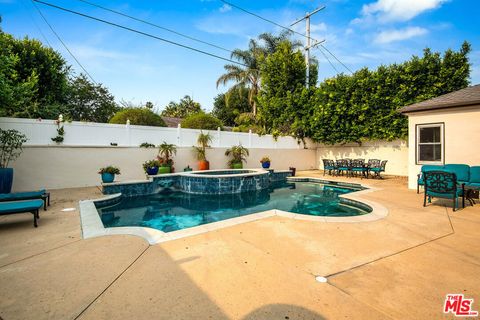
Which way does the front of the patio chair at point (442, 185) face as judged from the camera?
facing away from the viewer and to the right of the viewer

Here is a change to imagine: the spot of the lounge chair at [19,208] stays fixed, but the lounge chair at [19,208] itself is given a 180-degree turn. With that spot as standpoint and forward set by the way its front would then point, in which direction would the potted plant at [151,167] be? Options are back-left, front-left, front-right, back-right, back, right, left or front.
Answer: back-right

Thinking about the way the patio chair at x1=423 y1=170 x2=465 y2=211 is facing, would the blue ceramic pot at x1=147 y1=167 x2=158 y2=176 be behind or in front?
behind

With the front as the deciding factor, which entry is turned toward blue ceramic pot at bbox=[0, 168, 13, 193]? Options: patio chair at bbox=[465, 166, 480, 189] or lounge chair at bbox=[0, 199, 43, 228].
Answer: the patio chair

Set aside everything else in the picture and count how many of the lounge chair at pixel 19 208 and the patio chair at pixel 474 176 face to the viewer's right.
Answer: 1

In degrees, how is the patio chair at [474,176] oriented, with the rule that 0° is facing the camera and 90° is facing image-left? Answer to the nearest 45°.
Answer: approximately 45°

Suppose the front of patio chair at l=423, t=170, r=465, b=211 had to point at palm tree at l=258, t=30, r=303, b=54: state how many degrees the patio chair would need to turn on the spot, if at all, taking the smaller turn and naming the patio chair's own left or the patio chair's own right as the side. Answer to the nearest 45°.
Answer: approximately 90° to the patio chair's own left

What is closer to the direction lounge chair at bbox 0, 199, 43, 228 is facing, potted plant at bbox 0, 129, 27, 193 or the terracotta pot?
the terracotta pot

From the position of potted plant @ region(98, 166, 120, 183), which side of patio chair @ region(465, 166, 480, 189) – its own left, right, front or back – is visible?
front

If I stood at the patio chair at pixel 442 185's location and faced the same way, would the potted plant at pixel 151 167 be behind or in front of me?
behind

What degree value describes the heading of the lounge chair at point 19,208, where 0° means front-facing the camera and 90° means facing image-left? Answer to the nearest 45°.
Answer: approximately 270°

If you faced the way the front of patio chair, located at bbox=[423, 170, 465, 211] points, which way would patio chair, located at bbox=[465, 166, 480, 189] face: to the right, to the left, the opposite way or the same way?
the opposite way

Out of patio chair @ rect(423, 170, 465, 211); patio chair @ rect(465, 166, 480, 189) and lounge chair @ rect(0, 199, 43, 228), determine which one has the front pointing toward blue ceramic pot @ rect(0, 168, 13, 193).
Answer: patio chair @ rect(465, 166, 480, 189)

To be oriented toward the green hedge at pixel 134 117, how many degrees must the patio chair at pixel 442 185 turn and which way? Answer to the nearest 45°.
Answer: approximately 135° to its left

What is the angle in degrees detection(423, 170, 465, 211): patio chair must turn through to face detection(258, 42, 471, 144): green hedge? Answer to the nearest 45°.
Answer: approximately 90° to its left

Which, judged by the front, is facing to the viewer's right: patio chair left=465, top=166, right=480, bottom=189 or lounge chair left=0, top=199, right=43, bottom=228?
the lounge chair
